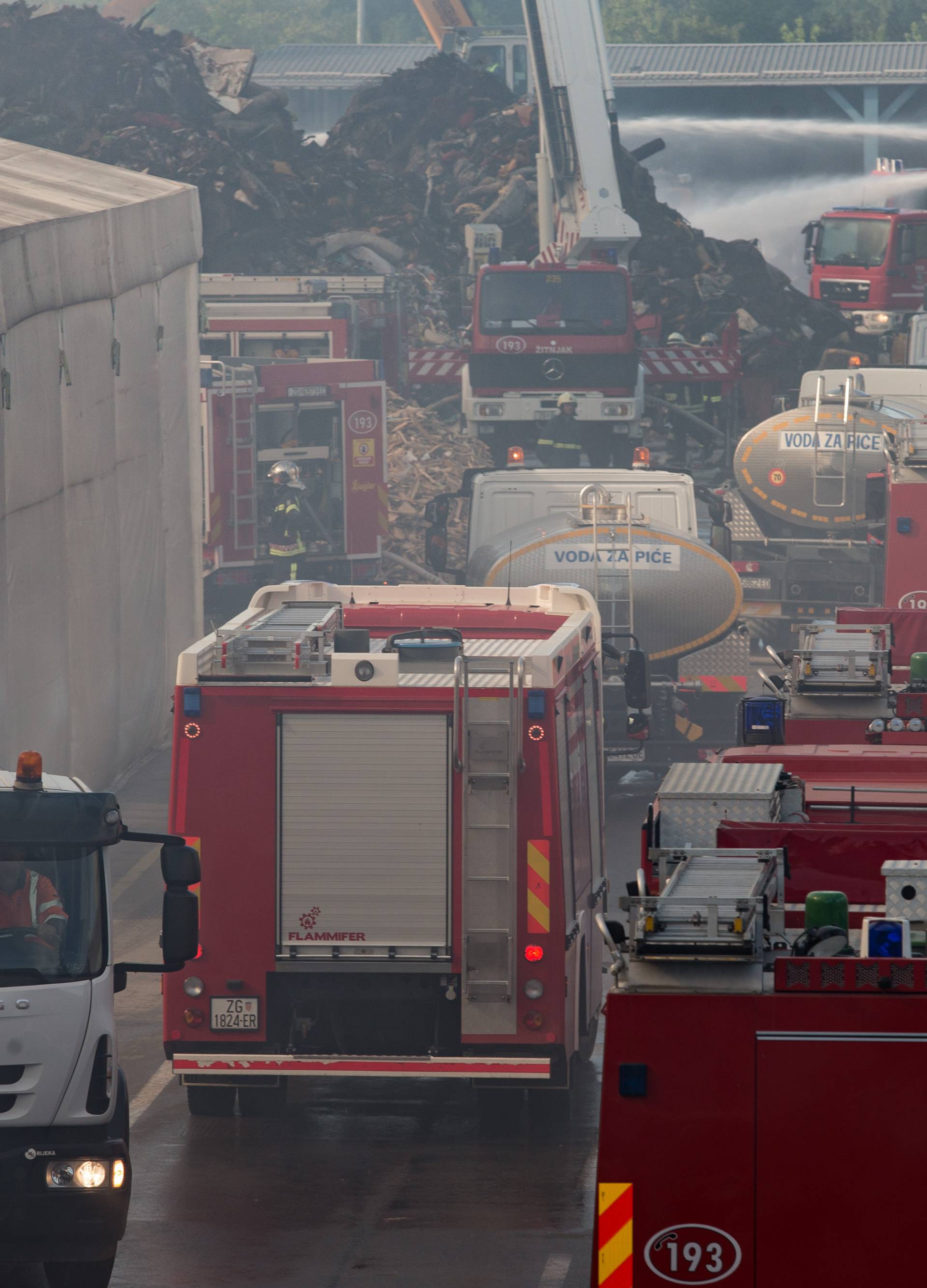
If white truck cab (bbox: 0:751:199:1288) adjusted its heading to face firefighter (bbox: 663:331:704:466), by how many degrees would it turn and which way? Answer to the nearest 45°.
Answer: approximately 180°

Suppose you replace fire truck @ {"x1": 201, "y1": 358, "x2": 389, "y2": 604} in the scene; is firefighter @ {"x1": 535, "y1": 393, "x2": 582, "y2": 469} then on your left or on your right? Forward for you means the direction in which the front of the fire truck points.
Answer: on your right

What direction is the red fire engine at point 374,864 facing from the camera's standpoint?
away from the camera

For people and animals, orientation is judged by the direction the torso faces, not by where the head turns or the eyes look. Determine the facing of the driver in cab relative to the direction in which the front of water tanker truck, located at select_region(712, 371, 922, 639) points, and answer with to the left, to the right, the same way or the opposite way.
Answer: the opposite way

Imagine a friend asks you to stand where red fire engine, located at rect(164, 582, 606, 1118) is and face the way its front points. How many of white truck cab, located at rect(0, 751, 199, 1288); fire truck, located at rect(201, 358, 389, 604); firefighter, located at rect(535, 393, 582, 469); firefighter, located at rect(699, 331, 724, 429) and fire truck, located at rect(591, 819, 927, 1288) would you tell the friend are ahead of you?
3

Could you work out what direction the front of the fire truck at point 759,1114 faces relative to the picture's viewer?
facing away from the viewer

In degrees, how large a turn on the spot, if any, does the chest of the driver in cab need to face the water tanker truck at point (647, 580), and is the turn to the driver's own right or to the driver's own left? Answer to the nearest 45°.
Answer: approximately 135° to the driver's own left

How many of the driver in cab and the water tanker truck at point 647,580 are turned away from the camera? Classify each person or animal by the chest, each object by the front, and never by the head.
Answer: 1

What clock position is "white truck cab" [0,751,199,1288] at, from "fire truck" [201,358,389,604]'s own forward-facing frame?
The white truck cab is roughly at 6 o'clock from the fire truck.

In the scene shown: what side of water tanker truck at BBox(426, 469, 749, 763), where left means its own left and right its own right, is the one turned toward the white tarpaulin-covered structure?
left

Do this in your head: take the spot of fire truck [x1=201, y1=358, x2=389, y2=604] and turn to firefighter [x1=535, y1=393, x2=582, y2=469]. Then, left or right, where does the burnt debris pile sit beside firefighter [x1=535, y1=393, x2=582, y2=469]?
left

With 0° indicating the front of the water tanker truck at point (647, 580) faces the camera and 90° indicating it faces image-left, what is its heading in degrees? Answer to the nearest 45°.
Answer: approximately 180°

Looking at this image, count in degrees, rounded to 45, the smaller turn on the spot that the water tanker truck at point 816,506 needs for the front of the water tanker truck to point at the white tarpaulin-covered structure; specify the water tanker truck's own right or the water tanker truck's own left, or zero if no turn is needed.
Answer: approximately 135° to the water tanker truck's own left
